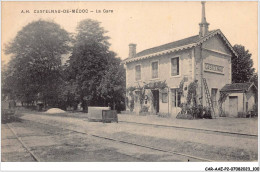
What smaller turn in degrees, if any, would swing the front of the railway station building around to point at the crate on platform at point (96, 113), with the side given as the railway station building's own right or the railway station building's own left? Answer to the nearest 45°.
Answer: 0° — it already faces it

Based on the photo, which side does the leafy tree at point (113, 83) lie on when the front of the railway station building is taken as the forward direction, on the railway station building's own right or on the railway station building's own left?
on the railway station building's own right

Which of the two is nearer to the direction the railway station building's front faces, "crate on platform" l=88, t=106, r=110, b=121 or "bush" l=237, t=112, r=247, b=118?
the crate on platform

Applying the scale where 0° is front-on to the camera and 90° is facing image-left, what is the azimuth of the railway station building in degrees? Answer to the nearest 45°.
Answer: approximately 45°

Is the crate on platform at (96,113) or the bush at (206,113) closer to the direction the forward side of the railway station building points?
the crate on platform

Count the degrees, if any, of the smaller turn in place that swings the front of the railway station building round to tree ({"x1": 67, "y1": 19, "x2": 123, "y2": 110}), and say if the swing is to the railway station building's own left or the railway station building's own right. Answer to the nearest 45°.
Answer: approximately 90° to the railway station building's own right

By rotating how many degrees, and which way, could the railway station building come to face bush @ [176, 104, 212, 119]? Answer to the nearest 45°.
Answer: approximately 45° to its left

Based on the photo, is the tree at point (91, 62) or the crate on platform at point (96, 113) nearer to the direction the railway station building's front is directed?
the crate on platform
